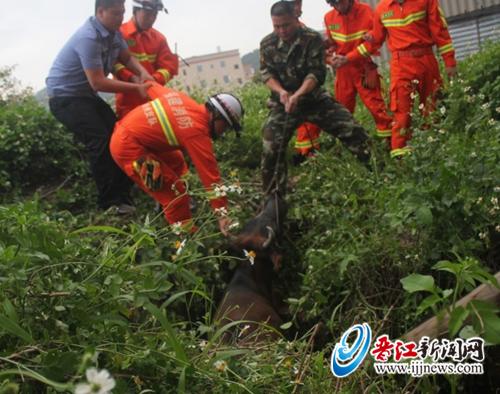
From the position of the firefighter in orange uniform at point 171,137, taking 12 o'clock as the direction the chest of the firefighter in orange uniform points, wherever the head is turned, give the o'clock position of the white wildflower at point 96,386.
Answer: The white wildflower is roughly at 3 o'clock from the firefighter in orange uniform.

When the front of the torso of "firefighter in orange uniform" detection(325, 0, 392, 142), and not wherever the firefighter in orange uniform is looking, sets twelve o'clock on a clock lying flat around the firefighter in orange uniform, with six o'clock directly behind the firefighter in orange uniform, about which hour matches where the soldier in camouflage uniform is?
The soldier in camouflage uniform is roughly at 1 o'clock from the firefighter in orange uniform.

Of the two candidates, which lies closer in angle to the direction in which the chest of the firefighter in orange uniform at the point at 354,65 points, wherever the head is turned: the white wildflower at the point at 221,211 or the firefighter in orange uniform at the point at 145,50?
the white wildflower

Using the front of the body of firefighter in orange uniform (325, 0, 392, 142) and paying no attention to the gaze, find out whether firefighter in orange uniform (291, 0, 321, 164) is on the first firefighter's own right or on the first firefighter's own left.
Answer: on the first firefighter's own right

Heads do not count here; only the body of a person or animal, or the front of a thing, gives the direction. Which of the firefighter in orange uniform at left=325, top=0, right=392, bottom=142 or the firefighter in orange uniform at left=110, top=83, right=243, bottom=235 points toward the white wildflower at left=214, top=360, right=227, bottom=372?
the firefighter in orange uniform at left=325, top=0, right=392, bottom=142

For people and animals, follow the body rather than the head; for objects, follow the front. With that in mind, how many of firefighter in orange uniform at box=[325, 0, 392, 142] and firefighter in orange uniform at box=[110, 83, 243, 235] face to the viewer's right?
1

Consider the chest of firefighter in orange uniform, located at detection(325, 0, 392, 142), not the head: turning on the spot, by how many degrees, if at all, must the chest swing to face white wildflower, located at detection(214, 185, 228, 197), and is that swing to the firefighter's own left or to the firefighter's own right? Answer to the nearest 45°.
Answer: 0° — they already face it

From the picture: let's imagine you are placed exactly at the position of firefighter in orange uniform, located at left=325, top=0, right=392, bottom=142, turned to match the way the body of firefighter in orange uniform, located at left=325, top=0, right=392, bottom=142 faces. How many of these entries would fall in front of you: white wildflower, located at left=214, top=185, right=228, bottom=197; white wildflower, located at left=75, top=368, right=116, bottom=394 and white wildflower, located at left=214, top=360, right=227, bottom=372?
3

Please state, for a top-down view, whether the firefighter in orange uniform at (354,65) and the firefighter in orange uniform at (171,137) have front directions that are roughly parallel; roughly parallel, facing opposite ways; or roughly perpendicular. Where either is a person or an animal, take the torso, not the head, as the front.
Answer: roughly perpendicular

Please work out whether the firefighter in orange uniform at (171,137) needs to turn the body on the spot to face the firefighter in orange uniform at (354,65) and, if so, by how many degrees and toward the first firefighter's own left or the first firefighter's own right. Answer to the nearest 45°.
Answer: approximately 45° to the first firefighter's own left

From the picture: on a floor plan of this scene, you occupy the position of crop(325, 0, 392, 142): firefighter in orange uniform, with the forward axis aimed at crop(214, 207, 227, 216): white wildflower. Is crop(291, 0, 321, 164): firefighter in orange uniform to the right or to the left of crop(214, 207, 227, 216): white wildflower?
right

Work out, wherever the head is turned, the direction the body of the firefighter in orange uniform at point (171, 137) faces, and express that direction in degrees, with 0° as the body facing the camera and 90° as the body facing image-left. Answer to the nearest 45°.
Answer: approximately 270°

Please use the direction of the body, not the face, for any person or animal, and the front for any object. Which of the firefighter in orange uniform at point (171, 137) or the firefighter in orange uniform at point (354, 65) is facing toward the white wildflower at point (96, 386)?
the firefighter in orange uniform at point (354, 65)

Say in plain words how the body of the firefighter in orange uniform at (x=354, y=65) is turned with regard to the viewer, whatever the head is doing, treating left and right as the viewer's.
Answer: facing the viewer

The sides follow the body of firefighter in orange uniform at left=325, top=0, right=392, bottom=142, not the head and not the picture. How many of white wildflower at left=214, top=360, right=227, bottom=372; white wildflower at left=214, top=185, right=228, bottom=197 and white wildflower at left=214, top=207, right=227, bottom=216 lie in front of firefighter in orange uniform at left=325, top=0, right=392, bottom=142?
3

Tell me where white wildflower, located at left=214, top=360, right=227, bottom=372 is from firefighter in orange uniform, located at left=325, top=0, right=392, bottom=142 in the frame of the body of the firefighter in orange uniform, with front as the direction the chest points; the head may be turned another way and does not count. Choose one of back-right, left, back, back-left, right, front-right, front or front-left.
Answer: front
